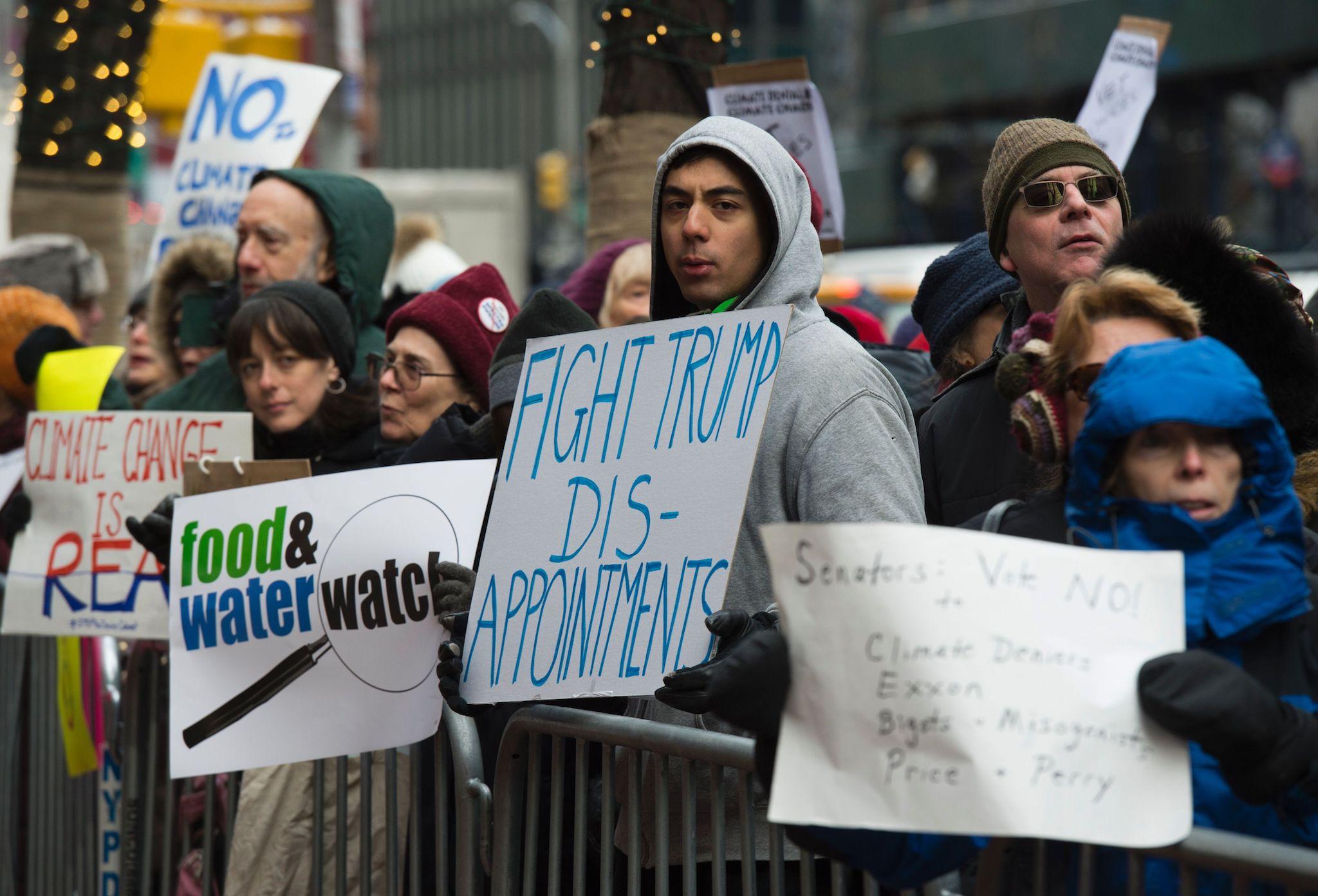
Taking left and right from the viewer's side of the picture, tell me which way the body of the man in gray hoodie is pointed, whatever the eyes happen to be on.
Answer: facing the viewer and to the left of the viewer

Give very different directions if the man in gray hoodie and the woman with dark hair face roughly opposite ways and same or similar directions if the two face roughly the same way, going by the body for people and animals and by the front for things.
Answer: same or similar directions

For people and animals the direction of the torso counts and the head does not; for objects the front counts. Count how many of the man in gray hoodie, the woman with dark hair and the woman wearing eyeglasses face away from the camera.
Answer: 0

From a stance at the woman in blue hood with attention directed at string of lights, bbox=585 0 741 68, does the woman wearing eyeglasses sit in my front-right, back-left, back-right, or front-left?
front-left

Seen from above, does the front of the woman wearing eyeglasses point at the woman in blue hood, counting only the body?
no

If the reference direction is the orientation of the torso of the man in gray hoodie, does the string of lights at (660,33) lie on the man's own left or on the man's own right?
on the man's own right

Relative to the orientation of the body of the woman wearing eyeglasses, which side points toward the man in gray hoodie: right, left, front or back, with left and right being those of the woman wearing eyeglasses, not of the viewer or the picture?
left

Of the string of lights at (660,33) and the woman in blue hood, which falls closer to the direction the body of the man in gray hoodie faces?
the woman in blue hood

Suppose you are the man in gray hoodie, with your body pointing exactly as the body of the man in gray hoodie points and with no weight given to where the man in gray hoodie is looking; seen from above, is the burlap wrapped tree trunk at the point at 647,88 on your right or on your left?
on your right

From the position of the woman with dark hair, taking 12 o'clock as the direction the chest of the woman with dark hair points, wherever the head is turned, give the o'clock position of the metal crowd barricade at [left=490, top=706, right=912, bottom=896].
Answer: The metal crowd barricade is roughly at 10 o'clock from the woman with dark hair.

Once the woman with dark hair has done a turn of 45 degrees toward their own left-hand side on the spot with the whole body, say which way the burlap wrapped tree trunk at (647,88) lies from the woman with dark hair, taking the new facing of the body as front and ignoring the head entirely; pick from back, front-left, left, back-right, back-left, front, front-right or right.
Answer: back-left

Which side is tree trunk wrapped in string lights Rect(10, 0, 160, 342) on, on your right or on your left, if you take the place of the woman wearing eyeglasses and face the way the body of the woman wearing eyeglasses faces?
on your right

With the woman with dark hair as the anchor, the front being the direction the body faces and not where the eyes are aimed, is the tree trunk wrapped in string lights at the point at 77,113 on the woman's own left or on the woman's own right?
on the woman's own right

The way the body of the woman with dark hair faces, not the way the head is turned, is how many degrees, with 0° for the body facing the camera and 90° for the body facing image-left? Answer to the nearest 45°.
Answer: approximately 45°
